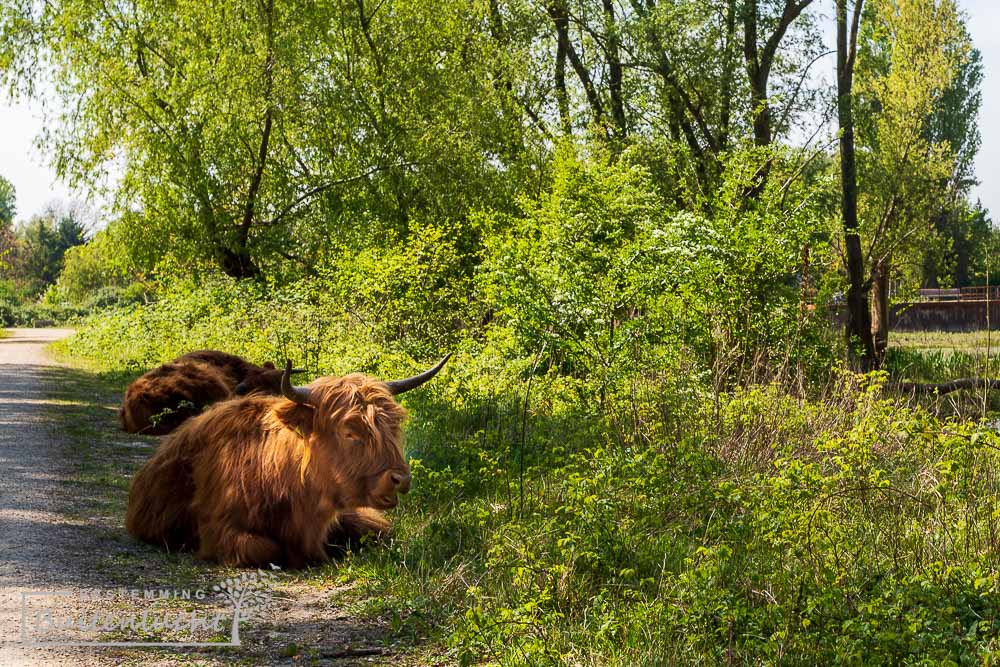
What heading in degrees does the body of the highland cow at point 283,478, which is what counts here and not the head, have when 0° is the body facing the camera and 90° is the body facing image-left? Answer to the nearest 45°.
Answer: approximately 315°

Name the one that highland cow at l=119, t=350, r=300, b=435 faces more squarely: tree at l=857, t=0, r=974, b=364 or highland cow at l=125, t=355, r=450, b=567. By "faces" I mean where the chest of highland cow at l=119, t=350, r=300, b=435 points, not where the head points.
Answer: the tree

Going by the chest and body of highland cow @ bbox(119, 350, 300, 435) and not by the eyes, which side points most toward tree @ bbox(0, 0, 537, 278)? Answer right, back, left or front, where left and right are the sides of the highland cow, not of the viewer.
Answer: left

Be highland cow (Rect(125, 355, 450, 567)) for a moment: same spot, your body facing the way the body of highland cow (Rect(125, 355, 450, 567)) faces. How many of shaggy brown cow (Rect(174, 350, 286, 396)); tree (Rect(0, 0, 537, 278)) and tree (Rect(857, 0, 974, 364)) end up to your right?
0

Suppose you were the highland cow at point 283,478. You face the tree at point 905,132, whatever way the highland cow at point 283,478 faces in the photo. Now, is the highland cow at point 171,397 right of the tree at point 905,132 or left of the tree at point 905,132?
left

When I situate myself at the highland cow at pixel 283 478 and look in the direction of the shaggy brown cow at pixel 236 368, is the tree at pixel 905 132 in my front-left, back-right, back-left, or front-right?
front-right

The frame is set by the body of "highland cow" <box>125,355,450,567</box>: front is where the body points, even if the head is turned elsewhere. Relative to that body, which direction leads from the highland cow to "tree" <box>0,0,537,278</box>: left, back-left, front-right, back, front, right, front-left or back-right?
back-left

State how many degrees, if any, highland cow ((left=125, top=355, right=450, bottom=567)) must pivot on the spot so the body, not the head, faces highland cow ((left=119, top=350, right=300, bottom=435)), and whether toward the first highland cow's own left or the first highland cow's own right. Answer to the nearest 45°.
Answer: approximately 135° to the first highland cow's own left

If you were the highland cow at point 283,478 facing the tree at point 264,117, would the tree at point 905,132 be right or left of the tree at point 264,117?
right

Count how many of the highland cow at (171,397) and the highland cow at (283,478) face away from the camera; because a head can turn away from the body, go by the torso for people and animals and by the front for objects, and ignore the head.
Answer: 0

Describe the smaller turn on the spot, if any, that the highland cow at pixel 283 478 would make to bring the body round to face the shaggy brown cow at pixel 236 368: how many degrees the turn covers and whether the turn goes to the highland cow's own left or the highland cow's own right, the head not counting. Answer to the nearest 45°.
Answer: approximately 135° to the highland cow's own left

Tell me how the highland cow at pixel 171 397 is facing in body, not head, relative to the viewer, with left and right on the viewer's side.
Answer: facing to the right of the viewer

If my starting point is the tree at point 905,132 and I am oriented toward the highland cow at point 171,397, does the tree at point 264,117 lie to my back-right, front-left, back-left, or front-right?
front-right

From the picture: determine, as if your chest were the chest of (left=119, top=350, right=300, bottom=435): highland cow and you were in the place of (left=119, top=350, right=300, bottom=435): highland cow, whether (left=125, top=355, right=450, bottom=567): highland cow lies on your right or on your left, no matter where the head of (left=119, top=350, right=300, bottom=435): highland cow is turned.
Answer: on your right

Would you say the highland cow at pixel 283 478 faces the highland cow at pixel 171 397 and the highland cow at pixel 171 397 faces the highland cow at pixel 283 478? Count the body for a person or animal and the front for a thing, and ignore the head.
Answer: no
